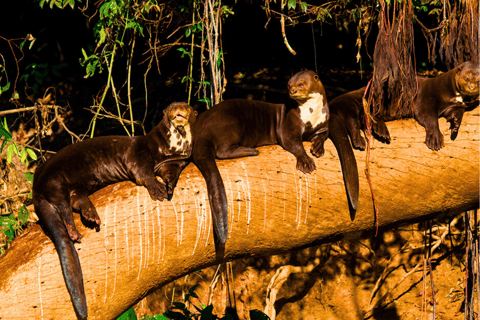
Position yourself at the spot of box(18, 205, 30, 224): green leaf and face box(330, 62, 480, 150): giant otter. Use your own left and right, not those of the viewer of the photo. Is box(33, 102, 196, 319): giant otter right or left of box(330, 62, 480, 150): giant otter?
right

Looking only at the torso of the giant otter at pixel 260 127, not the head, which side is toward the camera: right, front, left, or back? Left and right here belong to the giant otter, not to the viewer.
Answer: right

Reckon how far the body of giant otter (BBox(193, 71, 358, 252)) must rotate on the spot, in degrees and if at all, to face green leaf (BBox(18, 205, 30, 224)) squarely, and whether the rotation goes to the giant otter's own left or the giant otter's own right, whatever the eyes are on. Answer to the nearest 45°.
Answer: approximately 180°

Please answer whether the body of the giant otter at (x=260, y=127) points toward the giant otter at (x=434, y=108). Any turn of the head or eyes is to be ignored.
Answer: yes

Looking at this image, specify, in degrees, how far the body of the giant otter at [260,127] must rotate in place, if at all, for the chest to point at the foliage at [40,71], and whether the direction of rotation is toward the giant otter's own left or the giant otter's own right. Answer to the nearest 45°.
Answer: approximately 135° to the giant otter's own left

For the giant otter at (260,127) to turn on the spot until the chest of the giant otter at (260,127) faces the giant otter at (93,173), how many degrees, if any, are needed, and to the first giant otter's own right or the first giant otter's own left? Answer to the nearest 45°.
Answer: approximately 135° to the first giant otter's own right

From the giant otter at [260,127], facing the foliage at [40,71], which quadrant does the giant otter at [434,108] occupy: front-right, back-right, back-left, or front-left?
back-right
